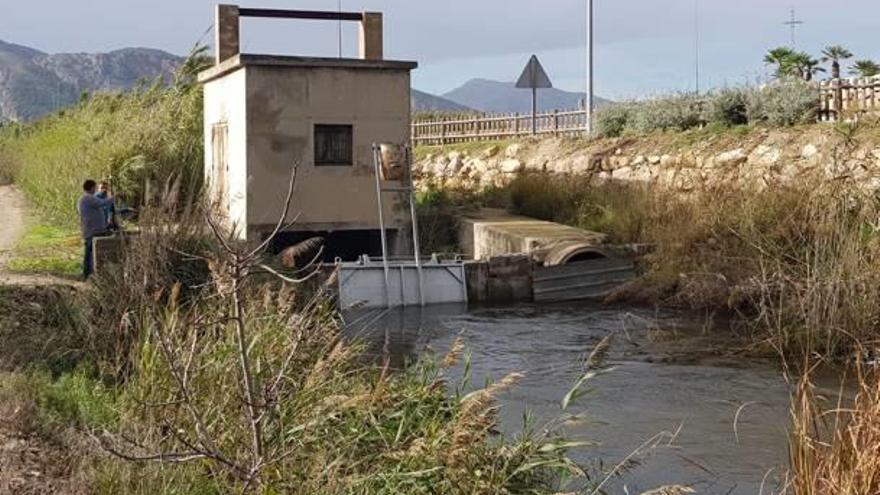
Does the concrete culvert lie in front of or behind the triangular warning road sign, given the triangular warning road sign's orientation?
behind

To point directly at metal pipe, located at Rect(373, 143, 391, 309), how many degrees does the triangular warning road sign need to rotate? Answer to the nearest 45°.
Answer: approximately 180°

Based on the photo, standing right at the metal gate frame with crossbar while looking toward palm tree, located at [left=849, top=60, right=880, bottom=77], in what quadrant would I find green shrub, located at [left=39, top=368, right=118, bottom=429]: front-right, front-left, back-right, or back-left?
back-right

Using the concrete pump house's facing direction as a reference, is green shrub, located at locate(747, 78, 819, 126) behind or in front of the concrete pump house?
behind

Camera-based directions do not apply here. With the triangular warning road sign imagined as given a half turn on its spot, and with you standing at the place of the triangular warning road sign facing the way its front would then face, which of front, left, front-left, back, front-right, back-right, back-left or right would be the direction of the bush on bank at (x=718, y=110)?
front-left

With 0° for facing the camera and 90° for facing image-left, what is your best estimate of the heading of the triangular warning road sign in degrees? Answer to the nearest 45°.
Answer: approximately 180°

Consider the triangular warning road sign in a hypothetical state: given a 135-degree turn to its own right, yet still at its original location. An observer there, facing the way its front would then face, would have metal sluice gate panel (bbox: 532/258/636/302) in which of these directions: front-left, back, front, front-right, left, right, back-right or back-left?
front-right

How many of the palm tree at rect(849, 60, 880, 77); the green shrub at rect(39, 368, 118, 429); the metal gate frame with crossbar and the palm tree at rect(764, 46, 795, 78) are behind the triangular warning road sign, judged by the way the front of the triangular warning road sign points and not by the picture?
2

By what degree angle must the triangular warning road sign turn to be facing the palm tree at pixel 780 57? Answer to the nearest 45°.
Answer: approximately 45° to its right

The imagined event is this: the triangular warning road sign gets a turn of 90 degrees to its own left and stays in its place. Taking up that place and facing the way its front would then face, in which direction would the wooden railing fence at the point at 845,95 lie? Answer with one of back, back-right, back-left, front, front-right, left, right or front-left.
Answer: back-left
